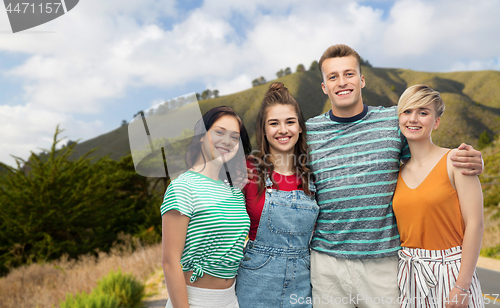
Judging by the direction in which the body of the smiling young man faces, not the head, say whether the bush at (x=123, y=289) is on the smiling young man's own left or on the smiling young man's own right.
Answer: on the smiling young man's own right

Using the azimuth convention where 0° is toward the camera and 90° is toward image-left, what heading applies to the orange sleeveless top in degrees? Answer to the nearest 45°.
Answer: approximately 45°

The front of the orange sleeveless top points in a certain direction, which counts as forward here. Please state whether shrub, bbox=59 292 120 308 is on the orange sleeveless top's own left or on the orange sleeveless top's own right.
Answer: on the orange sleeveless top's own right

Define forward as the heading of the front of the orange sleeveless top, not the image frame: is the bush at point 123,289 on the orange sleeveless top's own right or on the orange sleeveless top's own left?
on the orange sleeveless top's own right
